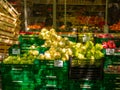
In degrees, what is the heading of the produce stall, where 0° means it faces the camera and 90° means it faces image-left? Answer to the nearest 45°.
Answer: approximately 0°
